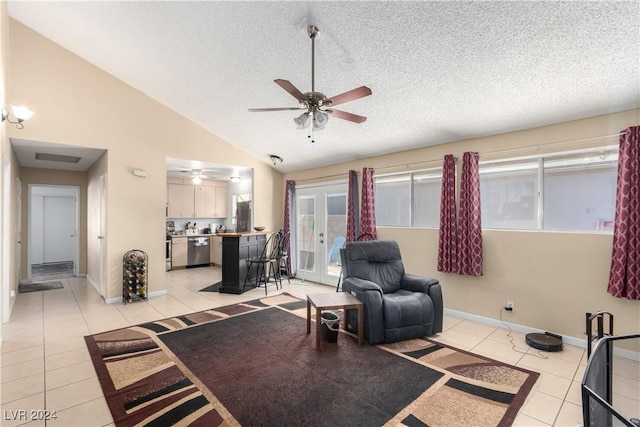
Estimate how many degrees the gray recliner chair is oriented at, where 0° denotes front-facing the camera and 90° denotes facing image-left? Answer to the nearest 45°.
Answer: approximately 315°

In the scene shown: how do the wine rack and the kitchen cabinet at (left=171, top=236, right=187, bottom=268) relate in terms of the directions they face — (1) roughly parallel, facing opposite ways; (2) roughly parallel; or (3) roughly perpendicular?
roughly parallel

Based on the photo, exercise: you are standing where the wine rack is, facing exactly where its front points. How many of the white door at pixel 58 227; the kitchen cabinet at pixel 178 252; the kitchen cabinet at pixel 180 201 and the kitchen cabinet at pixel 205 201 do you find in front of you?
0

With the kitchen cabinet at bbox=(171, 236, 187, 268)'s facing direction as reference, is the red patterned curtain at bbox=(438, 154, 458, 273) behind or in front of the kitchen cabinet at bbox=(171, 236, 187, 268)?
in front

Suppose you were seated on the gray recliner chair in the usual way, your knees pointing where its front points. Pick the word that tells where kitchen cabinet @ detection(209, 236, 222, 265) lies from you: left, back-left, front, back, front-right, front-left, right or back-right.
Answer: back

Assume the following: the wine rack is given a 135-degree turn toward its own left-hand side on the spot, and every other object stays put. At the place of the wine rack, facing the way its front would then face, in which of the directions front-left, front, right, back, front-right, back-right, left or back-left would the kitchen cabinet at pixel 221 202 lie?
front

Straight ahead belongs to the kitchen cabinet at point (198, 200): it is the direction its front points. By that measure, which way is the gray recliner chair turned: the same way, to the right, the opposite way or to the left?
the same way

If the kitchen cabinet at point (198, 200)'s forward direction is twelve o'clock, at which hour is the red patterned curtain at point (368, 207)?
The red patterned curtain is roughly at 11 o'clock from the kitchen cabinet.

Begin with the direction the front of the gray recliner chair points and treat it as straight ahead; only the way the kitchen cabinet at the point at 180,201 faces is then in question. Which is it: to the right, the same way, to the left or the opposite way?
the same way

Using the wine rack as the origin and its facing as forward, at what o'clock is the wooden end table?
The wooden end table is roughly at 11 o'clock from the wine rack.

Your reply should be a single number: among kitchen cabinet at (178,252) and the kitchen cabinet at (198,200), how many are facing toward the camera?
2

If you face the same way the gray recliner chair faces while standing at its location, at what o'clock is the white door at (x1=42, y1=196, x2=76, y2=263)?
The white door is roughly at 5 o'clock from the gray recliner chair.

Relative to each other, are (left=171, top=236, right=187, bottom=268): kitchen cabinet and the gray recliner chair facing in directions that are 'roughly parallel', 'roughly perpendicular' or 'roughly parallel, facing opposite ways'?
roughly parallel

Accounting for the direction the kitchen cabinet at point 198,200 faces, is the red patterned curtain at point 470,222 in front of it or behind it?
in front

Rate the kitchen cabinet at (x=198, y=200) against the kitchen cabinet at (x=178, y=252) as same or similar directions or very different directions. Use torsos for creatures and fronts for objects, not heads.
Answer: same or similar directions

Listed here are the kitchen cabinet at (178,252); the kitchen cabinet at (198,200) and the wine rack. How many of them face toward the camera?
3

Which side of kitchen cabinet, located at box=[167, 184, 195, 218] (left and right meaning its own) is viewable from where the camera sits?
front

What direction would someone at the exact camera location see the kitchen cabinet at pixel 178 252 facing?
facing the viewer
